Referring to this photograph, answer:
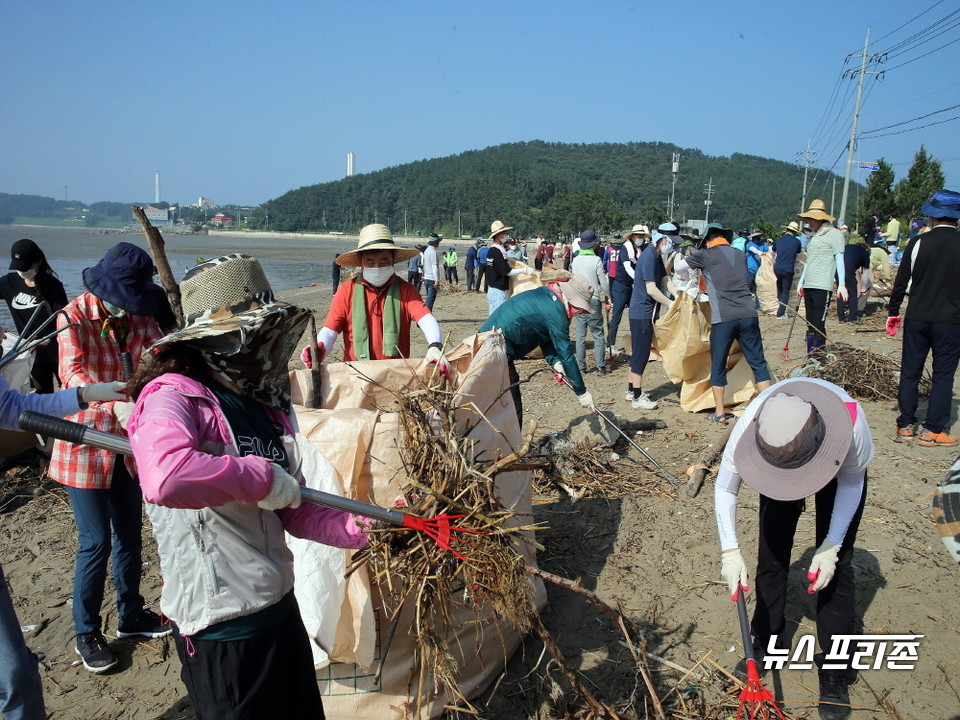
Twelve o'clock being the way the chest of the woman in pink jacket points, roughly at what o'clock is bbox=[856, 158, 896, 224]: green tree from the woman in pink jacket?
The green tree is roughly at 9 o'clock from the woman in pink jacket.

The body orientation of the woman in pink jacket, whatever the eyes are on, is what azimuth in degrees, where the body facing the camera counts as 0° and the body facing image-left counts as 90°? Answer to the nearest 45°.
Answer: approximately 315°

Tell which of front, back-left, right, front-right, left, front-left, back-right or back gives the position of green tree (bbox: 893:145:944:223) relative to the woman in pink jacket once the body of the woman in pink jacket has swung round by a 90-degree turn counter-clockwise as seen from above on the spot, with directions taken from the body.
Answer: front
